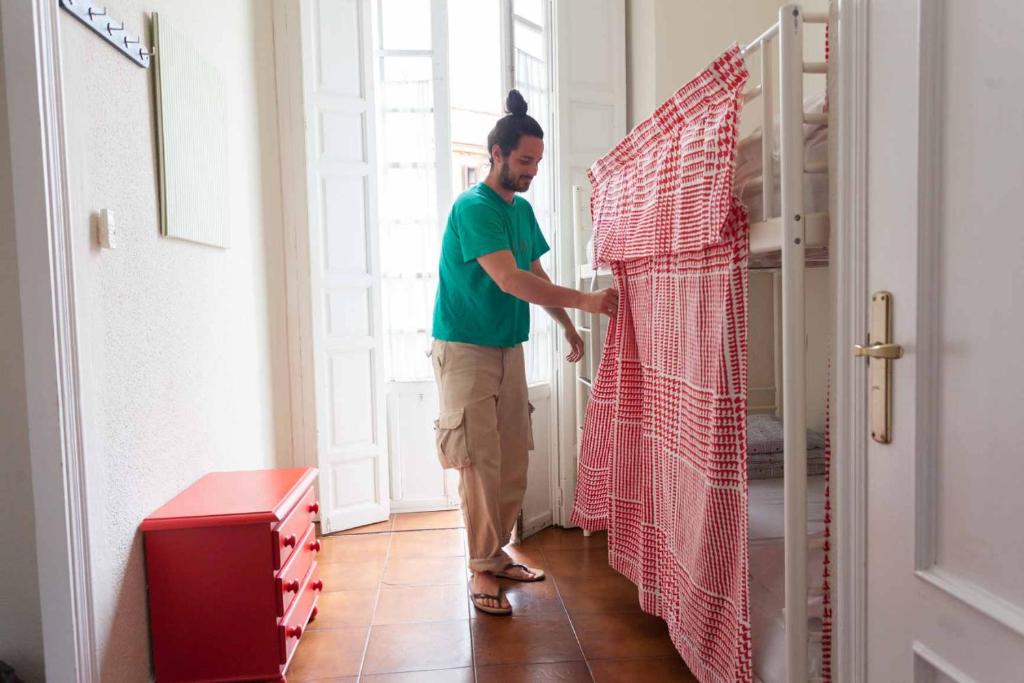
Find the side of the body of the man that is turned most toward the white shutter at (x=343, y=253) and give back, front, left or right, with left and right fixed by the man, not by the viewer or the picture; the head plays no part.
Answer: back

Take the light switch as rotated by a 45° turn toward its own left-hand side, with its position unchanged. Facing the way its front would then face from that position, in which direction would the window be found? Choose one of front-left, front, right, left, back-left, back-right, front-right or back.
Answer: front-left

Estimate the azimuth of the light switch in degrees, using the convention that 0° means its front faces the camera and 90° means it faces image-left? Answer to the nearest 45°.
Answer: approximately 315°

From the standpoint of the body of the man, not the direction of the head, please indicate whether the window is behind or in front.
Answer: behind

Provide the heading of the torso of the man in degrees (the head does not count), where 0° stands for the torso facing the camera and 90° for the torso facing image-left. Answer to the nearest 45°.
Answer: approximately 315°

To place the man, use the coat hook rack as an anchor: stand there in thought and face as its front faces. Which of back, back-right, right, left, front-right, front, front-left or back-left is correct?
front-left

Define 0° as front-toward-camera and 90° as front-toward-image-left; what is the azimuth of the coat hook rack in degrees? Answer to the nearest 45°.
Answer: approximately 315°

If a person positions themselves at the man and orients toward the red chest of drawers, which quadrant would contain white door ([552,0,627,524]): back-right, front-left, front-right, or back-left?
back-right

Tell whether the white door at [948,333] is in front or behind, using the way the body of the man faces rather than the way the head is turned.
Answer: in front
